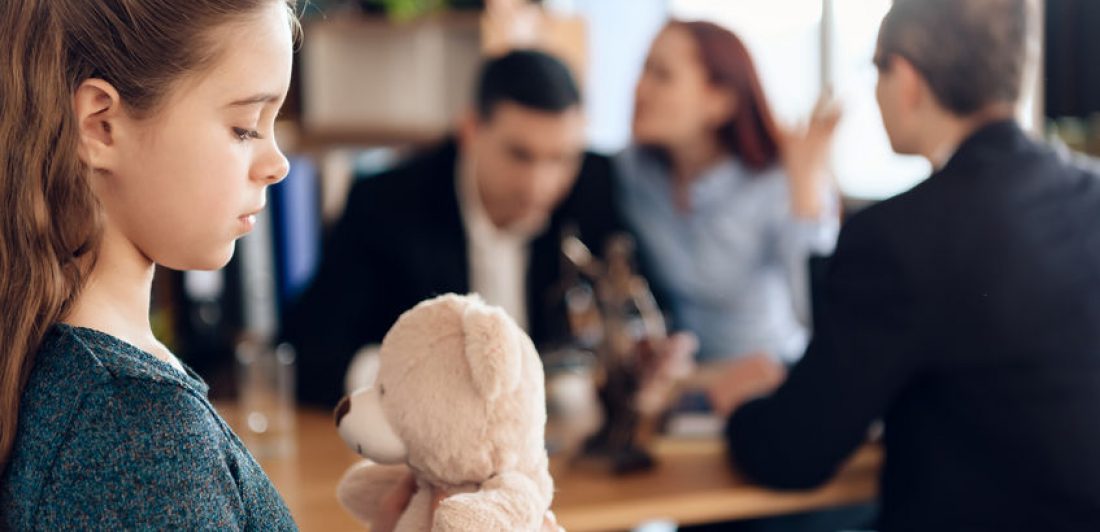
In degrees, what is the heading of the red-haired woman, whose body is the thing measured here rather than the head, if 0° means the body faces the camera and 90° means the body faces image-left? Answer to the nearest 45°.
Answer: approximately 45°

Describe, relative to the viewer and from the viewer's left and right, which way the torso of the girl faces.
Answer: facing to the right of the viewer

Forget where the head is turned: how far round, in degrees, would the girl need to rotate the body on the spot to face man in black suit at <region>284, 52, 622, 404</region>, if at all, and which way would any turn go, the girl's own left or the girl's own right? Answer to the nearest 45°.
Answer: approximately 45° to the girl's own left

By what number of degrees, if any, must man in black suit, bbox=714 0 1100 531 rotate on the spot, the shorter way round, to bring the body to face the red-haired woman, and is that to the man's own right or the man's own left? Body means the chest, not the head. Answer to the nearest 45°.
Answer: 0° — they already face them

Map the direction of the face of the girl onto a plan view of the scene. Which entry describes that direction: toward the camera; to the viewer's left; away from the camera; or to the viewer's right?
to the viewer's right

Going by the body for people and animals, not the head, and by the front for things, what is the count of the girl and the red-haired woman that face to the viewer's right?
1

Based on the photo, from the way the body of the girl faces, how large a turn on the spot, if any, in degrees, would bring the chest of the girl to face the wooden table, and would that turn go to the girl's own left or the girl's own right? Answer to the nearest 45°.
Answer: approximately 45° to the girl's own left

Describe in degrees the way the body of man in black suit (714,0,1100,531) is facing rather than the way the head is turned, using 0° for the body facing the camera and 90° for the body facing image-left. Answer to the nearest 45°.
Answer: approximately 135°

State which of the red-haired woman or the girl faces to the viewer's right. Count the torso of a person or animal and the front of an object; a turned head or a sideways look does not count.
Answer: the girl

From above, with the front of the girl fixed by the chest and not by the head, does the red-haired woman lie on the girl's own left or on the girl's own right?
on the girl's own left

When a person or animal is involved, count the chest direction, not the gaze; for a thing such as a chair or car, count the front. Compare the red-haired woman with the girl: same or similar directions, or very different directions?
very different directions

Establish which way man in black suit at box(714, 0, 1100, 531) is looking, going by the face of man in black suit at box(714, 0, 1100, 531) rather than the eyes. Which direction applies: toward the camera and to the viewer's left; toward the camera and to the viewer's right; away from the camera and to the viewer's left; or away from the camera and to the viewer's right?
away from the camera and to the viewer's left
